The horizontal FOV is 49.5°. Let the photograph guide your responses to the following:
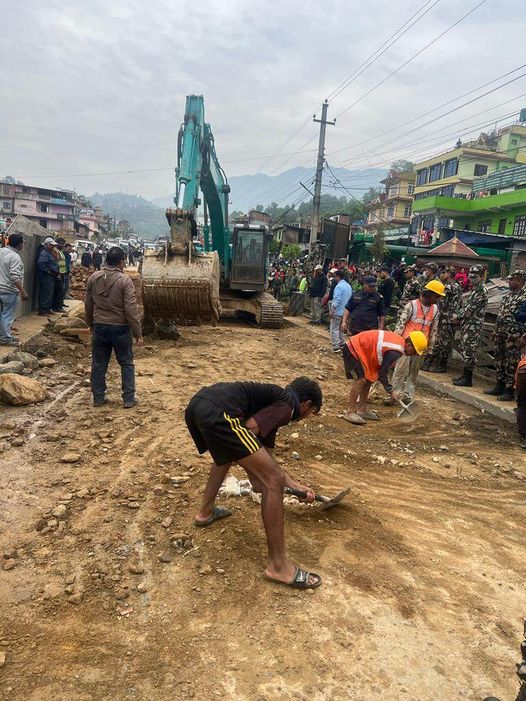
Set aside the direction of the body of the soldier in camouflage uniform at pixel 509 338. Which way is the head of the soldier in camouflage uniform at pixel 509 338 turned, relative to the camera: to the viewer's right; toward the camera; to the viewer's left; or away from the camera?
to the viewer's left

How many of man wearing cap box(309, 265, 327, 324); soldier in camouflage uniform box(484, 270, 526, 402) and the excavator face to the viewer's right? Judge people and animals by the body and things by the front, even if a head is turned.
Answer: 0

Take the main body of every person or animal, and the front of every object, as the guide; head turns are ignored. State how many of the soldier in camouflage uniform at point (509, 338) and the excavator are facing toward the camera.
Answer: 1

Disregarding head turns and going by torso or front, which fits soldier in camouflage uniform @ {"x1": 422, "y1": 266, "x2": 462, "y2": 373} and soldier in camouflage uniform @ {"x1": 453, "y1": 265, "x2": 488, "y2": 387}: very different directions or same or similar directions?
same or similar directions

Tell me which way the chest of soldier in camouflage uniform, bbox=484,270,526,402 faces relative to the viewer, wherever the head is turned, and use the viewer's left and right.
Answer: facing to the left of the viewer

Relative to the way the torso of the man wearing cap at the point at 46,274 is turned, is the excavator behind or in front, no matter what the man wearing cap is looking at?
in front

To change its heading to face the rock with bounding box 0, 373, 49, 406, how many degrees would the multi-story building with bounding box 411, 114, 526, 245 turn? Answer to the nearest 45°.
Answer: approximately 45° to its left

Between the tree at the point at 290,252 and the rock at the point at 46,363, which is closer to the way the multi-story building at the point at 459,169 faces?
the tree

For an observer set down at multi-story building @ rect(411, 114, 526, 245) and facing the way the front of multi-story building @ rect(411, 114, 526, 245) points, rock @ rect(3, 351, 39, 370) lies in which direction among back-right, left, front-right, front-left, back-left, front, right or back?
front-left

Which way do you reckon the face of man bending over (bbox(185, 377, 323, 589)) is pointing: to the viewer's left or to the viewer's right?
to the viewer's right

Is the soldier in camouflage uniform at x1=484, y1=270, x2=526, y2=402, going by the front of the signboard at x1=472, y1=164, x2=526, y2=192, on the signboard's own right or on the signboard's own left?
on the signboard's own left

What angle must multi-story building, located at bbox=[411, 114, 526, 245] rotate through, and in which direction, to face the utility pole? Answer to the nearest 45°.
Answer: approximately 45° to its left

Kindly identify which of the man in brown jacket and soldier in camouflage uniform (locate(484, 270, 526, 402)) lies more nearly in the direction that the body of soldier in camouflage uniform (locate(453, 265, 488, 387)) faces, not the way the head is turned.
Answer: the man in brown jacket

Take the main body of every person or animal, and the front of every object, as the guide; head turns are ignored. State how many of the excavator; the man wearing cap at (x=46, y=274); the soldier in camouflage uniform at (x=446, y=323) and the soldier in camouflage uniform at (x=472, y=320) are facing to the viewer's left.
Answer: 2

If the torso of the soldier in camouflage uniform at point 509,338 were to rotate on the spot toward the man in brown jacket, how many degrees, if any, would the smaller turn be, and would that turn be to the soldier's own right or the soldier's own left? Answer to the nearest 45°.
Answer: approximately 45° to the soldier's own left

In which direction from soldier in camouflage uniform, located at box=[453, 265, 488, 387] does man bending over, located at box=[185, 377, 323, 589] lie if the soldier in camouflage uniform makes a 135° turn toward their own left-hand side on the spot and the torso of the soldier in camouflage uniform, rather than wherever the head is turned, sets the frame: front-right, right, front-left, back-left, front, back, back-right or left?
front-right

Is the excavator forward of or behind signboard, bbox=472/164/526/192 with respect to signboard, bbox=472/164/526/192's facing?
forward

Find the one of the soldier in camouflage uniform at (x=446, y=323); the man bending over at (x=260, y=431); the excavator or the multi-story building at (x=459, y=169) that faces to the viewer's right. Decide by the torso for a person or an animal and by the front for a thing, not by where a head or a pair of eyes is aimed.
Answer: the man bending over

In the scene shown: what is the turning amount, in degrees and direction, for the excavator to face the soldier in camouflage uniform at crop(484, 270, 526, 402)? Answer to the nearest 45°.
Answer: approximately 45° to its left
